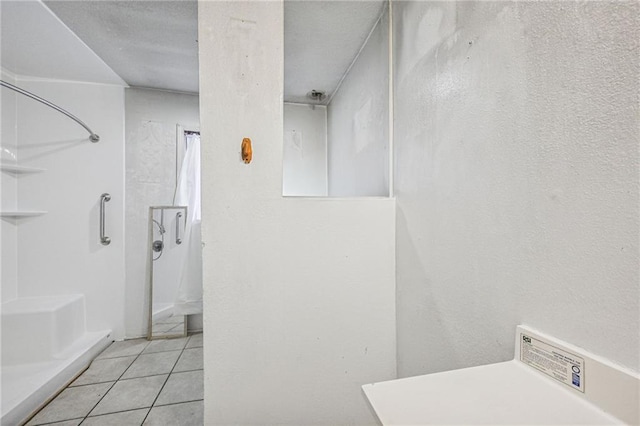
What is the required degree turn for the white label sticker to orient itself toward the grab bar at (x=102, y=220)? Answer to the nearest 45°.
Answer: approximately 45° to its right

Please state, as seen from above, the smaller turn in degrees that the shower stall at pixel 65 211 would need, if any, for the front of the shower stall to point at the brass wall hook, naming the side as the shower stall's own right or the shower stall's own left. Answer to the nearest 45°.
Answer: approximately 45° to the shower stall's own right

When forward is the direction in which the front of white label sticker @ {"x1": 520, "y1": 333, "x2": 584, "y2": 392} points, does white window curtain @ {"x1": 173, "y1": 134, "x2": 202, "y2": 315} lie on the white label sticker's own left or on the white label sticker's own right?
on the white label sticker's own right

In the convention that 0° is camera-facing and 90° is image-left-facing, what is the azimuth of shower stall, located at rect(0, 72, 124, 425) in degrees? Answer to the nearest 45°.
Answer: approximately 315°

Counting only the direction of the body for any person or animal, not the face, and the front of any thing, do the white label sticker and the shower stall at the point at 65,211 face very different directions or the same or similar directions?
very different directions

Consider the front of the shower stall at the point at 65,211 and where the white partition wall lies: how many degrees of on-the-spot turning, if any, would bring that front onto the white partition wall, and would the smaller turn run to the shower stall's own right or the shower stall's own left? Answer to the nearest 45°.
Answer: approximately 45° to the shower stall's own right

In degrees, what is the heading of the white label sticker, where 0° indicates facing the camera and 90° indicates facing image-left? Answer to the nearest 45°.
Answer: approximately 45°
